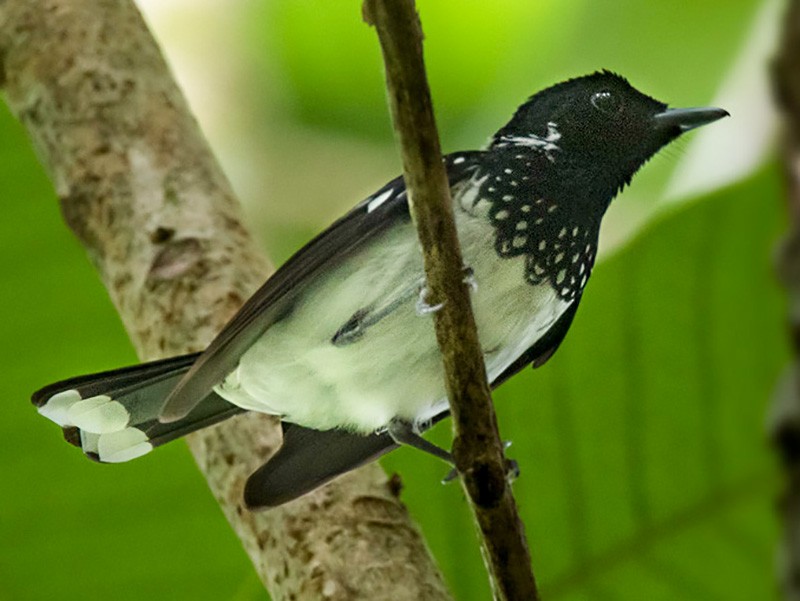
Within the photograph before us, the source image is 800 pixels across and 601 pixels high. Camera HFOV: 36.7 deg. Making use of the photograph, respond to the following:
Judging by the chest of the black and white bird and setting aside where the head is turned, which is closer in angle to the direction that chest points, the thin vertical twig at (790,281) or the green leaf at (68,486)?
the thin vertical twig

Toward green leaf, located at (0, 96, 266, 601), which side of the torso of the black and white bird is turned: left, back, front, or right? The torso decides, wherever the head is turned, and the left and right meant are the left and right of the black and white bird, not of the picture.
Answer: back

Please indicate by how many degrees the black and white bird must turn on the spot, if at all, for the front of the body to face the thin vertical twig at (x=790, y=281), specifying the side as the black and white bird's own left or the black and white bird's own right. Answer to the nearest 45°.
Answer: approximately 45° to the black and white bird's own right

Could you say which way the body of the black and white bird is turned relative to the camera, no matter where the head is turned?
to the viewer's right
